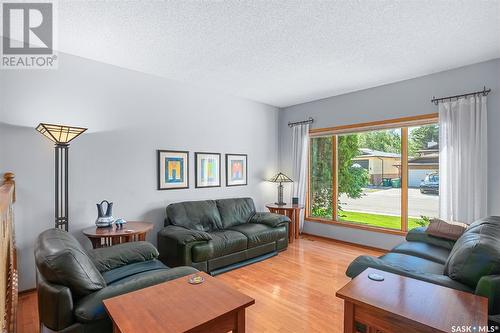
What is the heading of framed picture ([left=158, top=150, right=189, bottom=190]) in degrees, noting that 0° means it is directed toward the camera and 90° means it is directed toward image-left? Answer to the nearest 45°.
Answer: approximately 315°

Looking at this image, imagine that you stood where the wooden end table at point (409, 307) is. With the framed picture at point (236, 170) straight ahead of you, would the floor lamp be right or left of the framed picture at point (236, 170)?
left

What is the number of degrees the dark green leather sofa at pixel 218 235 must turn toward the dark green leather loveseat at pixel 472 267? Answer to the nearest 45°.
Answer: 0° — it already faces it

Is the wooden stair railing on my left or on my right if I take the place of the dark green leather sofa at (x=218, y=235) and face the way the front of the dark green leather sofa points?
on my right

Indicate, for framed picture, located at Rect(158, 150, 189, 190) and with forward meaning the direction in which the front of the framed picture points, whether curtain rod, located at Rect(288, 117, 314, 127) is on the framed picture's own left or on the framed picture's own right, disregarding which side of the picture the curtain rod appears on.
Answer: on the framed picture's own left

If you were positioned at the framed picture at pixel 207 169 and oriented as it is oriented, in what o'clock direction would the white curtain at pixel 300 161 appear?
The white curtain is roughly at 10 o'clock from the framed picture.

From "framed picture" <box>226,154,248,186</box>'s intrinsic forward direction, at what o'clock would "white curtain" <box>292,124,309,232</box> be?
The white curtain is roughly at 10 o'clock from the framed picture.
